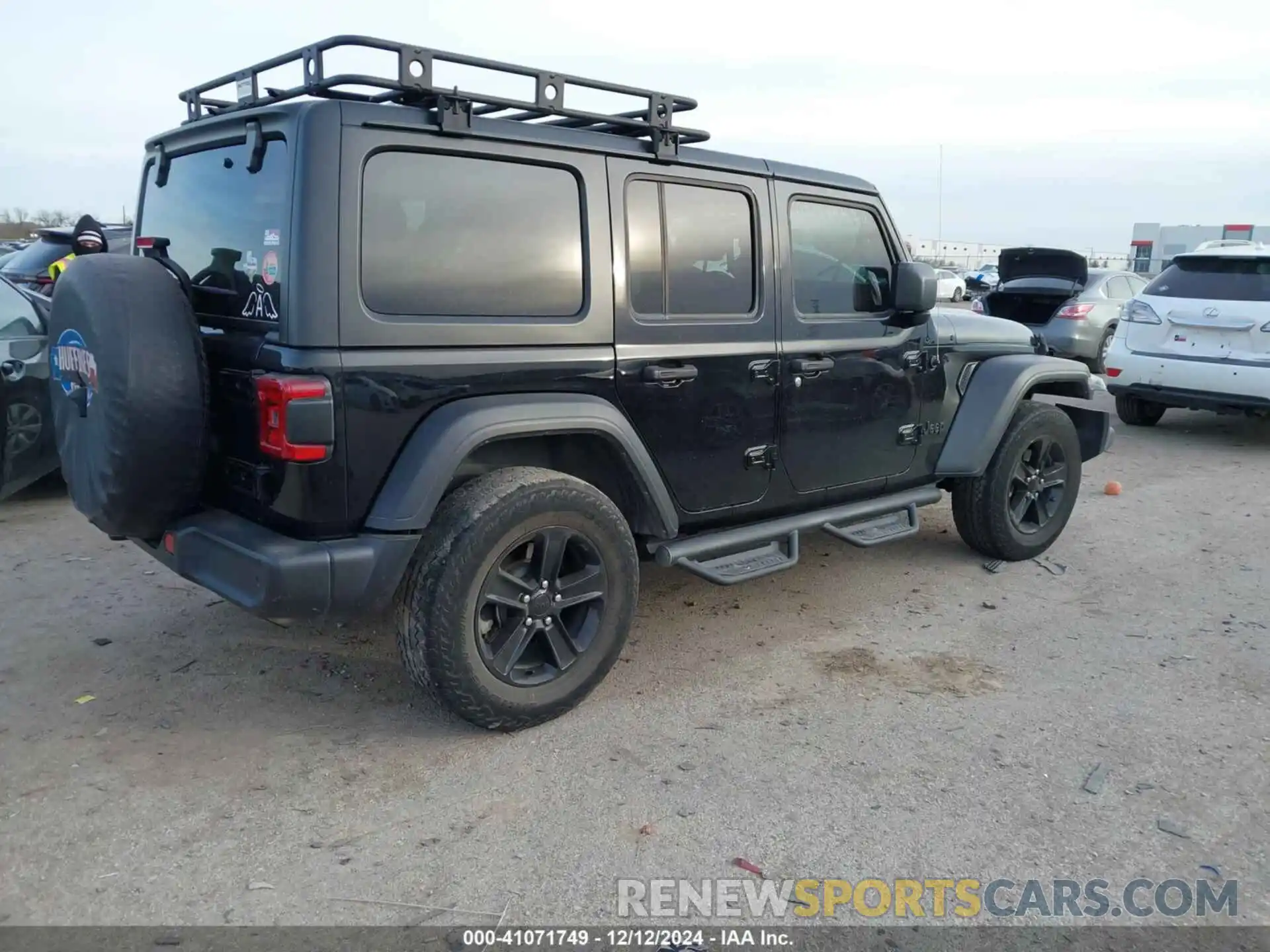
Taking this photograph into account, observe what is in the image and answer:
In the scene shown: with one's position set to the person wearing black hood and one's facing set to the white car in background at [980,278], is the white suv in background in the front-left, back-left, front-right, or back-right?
front-right

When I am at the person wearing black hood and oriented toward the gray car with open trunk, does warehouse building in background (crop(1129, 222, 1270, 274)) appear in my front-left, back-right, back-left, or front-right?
front-left

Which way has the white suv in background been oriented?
away from the camera

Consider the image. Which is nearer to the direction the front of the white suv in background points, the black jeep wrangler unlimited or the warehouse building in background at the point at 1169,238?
the warehouse building in background

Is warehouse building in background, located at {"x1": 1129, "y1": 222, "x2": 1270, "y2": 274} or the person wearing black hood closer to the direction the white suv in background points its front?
the warehouse building in background

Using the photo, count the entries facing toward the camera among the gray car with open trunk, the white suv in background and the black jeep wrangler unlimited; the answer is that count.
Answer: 0

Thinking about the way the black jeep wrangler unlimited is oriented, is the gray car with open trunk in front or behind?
in front

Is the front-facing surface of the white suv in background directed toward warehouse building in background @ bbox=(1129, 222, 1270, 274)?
yes

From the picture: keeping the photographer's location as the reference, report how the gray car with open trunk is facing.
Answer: facing away from the viewer and to the right of the viewer

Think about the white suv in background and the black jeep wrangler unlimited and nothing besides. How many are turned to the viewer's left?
0

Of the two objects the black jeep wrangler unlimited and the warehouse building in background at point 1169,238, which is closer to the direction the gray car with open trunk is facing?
the warehouse building in background

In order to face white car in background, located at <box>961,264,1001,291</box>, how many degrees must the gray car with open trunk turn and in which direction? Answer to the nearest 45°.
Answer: approximately 45° to its left

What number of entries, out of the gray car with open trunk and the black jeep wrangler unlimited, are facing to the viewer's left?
0

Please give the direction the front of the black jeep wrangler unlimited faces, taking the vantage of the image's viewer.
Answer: facing away from the viewer and to the right of the viewer

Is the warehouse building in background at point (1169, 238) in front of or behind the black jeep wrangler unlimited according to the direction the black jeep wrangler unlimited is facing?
in front

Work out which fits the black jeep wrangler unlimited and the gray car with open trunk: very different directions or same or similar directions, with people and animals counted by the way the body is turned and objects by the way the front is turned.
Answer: same or similar directions
